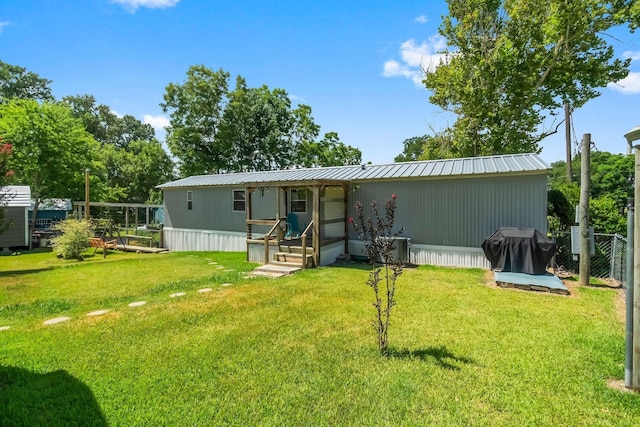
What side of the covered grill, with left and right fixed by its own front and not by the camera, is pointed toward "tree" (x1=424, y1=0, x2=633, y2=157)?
back

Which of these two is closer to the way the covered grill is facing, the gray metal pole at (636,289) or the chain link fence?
the gray metal pole

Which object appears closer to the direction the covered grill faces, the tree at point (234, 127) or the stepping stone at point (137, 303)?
the stepping stone

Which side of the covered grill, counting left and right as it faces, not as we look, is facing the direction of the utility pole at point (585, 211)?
left

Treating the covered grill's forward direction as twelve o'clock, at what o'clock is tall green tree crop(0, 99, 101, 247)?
The tall green tree is roughly at 3 o'clock from the covered grill.

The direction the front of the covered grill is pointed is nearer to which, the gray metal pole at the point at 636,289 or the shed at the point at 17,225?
the gray metal pole

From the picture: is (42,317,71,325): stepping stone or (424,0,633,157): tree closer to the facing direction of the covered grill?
the stepping stone

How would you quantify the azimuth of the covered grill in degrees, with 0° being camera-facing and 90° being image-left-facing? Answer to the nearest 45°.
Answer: approximately 0°

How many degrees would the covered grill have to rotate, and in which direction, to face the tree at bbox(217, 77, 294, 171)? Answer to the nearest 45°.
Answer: approximately 135° to its right

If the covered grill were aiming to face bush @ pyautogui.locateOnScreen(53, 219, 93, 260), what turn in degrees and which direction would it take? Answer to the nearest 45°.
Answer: approximately 90° to its right

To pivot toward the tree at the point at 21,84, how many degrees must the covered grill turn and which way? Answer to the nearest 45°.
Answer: approximately 90° to its right

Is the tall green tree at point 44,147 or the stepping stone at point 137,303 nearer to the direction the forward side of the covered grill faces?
the stepping stone

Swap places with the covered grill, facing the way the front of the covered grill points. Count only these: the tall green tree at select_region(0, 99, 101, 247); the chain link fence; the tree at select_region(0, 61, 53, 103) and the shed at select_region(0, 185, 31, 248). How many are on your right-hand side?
3

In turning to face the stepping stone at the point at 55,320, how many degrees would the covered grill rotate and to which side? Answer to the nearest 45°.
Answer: approximately 45° to its right
